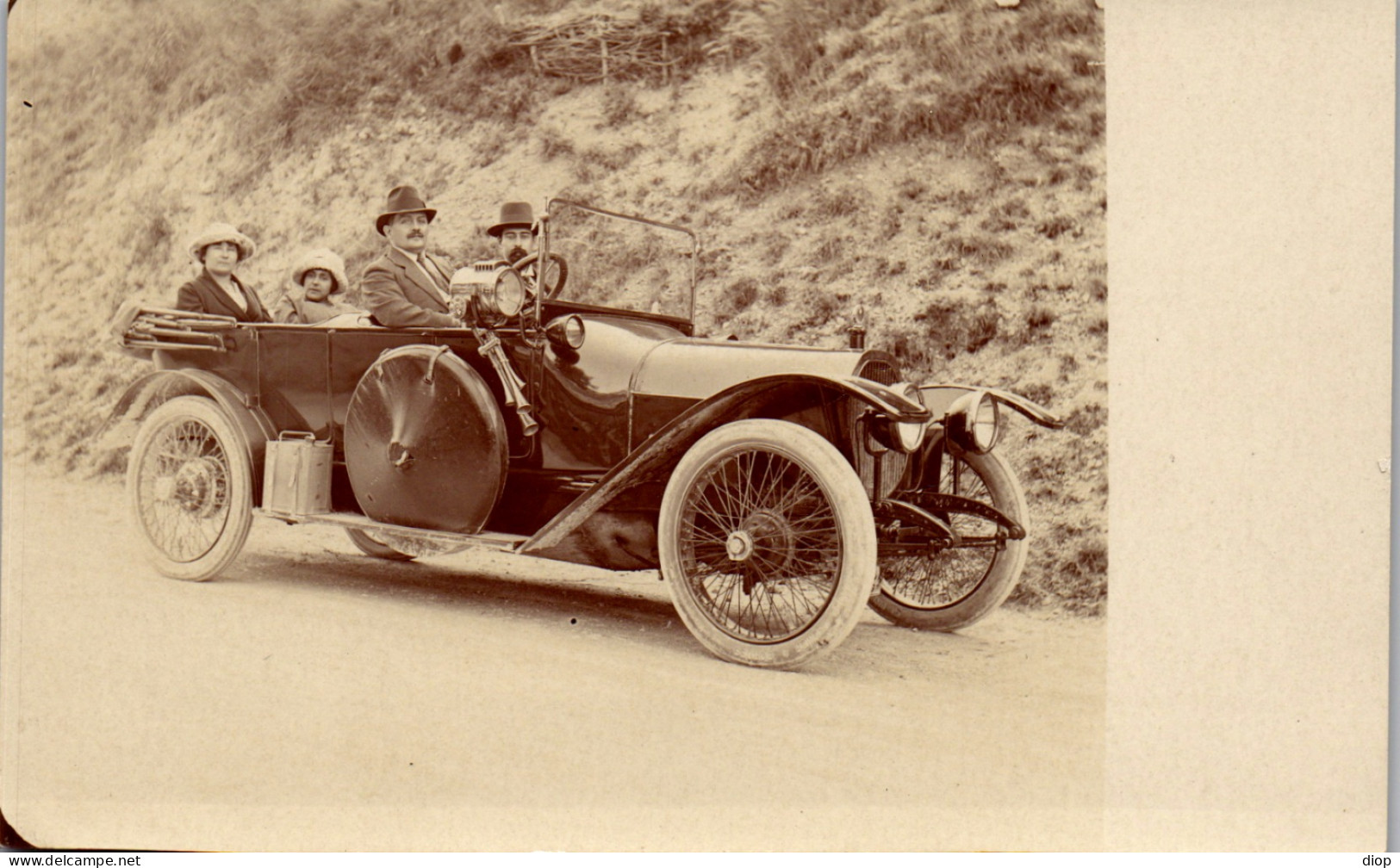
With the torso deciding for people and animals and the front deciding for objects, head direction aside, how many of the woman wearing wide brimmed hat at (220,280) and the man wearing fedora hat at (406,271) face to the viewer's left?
0

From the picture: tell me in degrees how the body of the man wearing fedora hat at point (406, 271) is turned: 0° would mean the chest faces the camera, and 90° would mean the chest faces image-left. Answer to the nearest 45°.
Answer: approximately 315°
